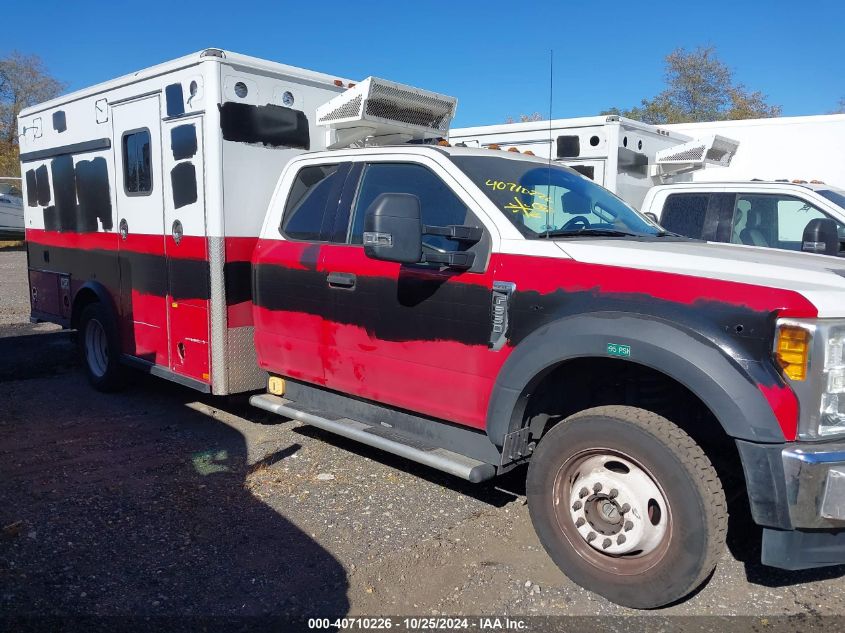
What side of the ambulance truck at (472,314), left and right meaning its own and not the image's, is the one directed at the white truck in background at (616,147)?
left

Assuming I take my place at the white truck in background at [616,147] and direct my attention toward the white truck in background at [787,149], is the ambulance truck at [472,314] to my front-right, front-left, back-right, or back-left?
back-right

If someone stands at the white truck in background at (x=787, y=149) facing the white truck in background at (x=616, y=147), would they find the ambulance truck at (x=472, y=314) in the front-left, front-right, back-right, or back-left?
front-left

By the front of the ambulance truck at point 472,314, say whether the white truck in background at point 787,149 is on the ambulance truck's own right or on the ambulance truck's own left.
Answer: on the ambulance truck's own left

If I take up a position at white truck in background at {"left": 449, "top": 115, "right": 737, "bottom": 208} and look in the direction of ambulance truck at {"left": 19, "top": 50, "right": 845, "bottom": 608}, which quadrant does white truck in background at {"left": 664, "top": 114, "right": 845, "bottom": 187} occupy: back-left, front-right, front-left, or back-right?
back-left

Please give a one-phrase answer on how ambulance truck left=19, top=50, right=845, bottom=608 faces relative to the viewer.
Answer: facing the viewer and to the right of the viewer
